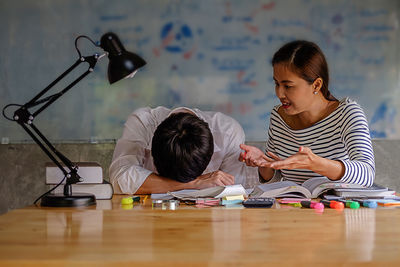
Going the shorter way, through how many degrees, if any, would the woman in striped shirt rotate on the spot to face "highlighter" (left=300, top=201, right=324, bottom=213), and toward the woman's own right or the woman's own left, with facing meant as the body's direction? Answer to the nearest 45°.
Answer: approximately 45° to the woman's own left

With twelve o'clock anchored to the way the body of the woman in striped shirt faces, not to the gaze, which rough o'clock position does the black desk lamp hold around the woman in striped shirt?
The black desk lamp is roughly at 12 o'clock from the woman in striped shirt.

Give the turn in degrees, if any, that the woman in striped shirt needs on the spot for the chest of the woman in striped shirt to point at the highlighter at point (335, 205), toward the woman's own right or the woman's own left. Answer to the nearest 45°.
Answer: approximately 45° to the woman's own left

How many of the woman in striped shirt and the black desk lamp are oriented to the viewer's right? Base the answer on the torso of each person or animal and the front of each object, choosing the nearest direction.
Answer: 1

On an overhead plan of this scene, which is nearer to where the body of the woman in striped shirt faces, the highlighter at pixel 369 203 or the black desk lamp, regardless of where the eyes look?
the black desk lamp

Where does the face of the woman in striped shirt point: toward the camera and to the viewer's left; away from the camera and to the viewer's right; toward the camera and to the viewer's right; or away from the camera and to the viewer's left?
toward the camera and to the viewer's left

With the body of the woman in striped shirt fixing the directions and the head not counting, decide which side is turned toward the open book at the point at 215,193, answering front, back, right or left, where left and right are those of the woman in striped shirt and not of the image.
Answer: front

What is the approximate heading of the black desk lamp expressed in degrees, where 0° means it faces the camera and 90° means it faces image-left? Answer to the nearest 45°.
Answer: approximately 270°

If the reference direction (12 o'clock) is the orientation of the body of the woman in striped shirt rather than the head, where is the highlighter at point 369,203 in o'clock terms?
The highlighter is roughly at 10 o'clock from the woman in striped shirt.

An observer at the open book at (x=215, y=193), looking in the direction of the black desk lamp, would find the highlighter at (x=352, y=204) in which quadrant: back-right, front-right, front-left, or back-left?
back-left

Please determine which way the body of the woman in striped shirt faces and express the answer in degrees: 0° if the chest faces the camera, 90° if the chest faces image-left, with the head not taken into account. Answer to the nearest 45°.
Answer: approximately 45°
